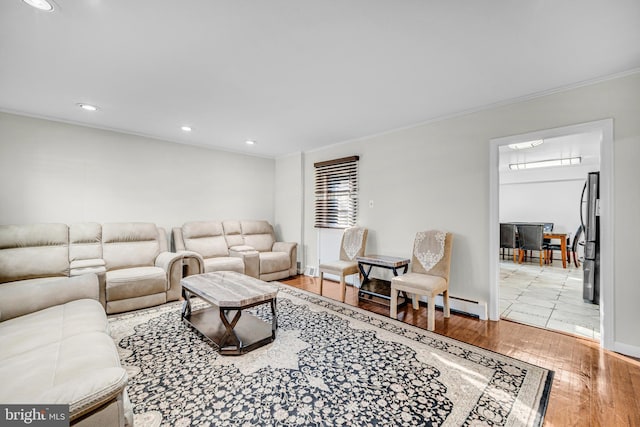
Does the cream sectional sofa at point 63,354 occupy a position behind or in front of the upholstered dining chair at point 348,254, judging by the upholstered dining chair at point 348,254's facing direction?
in front

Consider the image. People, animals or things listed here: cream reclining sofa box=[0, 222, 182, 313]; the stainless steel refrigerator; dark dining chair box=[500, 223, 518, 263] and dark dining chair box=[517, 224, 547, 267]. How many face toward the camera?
1

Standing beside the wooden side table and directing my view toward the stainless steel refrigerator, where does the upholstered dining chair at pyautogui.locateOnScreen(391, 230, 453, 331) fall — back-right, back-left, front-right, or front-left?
front-right

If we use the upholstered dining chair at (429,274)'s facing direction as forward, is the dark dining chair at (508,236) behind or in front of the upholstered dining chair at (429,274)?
behind

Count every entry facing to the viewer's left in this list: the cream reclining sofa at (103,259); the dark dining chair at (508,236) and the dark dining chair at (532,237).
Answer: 0

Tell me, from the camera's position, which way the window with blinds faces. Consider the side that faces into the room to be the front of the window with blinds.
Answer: facing the viewer and to the left of the viewer

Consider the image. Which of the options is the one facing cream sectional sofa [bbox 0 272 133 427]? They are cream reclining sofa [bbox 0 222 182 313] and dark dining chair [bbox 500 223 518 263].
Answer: cream reclining sofa [bbox 0 222 182 313]

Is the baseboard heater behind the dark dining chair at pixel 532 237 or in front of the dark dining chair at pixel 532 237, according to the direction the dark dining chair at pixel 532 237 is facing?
behind

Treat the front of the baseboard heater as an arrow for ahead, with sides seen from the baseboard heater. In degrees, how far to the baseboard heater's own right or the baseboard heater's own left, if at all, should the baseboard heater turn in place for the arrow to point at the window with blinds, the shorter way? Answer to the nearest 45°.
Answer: approximately 45° to the baseboard heater's own right

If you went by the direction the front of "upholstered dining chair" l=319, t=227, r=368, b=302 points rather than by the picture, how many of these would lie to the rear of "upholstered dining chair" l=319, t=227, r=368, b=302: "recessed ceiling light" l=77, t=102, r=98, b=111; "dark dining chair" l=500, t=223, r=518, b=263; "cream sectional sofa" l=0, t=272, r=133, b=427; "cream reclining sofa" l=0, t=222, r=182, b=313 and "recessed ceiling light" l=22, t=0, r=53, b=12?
1

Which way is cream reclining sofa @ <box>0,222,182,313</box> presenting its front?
toward the camera

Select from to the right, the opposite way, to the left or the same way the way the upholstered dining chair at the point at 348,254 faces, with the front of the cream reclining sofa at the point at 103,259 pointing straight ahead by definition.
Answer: to the right

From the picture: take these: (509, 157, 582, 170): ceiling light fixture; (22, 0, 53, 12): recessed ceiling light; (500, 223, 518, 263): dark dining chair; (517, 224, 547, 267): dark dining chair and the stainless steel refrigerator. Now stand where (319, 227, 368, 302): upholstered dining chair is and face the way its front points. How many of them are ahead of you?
1

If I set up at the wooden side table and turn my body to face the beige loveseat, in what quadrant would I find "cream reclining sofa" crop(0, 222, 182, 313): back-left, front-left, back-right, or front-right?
front-left

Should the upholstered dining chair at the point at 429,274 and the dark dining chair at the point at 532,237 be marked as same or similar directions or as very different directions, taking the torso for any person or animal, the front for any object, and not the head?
very different directions
